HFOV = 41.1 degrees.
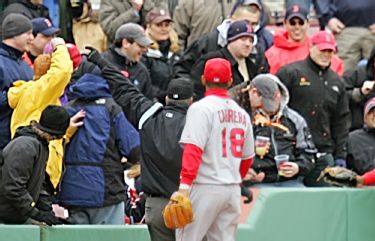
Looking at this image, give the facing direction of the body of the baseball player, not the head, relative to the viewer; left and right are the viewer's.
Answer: facing away from the viewer and to the left of the viewer

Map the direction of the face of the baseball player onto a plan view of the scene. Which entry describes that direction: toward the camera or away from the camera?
away from the camera
